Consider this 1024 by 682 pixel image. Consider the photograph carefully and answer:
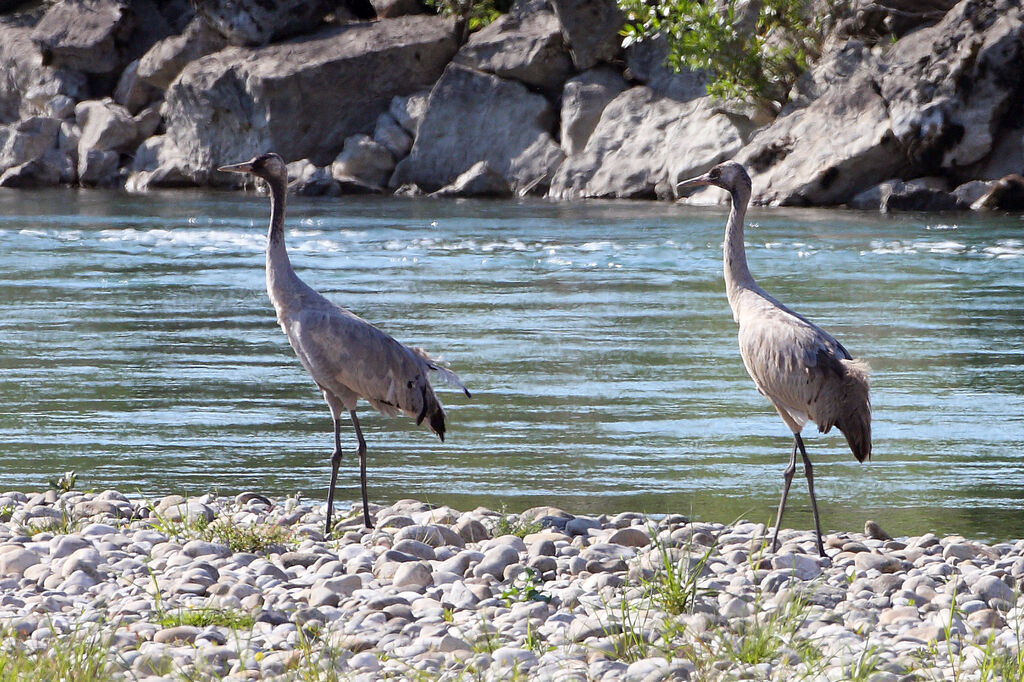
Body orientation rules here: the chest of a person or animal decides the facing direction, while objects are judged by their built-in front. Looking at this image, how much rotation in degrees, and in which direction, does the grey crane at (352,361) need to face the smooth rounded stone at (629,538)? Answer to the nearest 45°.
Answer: approximately 135° to its left

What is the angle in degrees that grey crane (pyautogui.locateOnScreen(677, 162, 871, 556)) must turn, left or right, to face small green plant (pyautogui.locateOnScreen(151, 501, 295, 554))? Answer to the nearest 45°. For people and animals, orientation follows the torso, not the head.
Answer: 0° — it already faces it

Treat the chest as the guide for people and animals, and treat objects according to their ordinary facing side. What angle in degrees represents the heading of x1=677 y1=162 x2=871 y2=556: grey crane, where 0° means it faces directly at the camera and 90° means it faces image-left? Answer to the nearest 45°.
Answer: approximately 90°

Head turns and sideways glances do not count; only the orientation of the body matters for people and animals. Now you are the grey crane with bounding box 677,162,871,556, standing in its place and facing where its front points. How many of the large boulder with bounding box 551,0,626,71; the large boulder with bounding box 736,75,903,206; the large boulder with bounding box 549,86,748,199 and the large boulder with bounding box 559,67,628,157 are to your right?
4

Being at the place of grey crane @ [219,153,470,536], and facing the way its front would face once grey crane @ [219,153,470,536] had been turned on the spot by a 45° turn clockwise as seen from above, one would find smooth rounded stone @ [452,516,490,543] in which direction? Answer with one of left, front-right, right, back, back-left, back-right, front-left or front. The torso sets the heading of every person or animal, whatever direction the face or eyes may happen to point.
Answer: back

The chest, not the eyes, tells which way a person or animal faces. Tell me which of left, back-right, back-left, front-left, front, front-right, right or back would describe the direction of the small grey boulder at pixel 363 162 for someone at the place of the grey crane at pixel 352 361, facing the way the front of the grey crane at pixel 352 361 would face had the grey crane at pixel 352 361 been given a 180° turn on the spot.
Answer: left

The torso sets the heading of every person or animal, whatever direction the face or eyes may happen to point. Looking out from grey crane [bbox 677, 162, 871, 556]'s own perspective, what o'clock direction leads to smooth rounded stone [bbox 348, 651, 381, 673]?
The smooth rounded stone is roughly at 10 o'clock from the grey crane.

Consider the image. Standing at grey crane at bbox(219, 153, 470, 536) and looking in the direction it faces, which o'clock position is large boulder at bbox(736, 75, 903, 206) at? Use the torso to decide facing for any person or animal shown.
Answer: The large boulder is roughly at 4 o'clock from the grey crane.

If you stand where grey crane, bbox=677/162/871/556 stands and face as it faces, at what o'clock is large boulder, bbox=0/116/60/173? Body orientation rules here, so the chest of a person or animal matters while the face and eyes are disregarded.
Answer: The large boulder is roughly at 2 o'clock from the grey crane.

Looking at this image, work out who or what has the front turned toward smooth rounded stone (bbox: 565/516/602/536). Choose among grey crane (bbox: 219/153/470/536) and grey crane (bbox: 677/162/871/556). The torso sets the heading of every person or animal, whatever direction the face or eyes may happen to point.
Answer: grey crane (bbox: 677/162/871/556)

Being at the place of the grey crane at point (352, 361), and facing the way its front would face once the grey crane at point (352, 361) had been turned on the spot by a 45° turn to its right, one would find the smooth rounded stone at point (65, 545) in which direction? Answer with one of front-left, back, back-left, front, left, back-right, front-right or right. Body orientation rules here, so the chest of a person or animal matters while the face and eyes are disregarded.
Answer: left

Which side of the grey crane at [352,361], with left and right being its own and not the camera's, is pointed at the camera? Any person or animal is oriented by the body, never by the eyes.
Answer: left

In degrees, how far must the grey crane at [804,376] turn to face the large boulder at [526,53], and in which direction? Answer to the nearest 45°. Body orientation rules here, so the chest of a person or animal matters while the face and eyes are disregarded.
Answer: approximately 90° to its right

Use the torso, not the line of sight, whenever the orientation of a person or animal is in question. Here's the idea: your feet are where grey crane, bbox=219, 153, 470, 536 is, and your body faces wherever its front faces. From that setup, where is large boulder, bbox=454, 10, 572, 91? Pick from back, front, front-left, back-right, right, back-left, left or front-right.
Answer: right

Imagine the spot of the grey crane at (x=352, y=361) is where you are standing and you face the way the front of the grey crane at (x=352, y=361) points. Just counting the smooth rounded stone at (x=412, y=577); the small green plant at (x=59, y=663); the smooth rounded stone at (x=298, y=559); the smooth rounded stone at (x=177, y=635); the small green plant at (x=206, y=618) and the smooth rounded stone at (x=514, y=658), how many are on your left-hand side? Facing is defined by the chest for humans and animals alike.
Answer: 6

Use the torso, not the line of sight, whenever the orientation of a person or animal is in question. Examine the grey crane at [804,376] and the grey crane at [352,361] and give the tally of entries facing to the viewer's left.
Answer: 2

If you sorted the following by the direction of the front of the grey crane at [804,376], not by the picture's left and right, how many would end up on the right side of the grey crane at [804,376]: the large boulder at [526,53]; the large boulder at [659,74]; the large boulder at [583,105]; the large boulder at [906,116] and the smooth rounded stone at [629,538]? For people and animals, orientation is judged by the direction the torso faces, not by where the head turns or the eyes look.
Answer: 4
